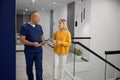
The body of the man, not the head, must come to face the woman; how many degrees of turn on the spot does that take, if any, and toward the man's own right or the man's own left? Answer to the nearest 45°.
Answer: approximately 90° to the man's own left

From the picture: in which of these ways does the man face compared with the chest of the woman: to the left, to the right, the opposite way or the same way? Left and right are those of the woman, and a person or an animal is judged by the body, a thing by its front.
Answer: to the left

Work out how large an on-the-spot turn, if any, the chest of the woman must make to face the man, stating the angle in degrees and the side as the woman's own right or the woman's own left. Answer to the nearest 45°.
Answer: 0° — they already face them

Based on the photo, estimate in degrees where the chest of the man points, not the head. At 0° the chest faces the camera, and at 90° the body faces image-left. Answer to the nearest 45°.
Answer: approximately 315°

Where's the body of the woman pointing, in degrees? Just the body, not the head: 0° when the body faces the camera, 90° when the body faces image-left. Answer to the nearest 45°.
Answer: approximately 45°
